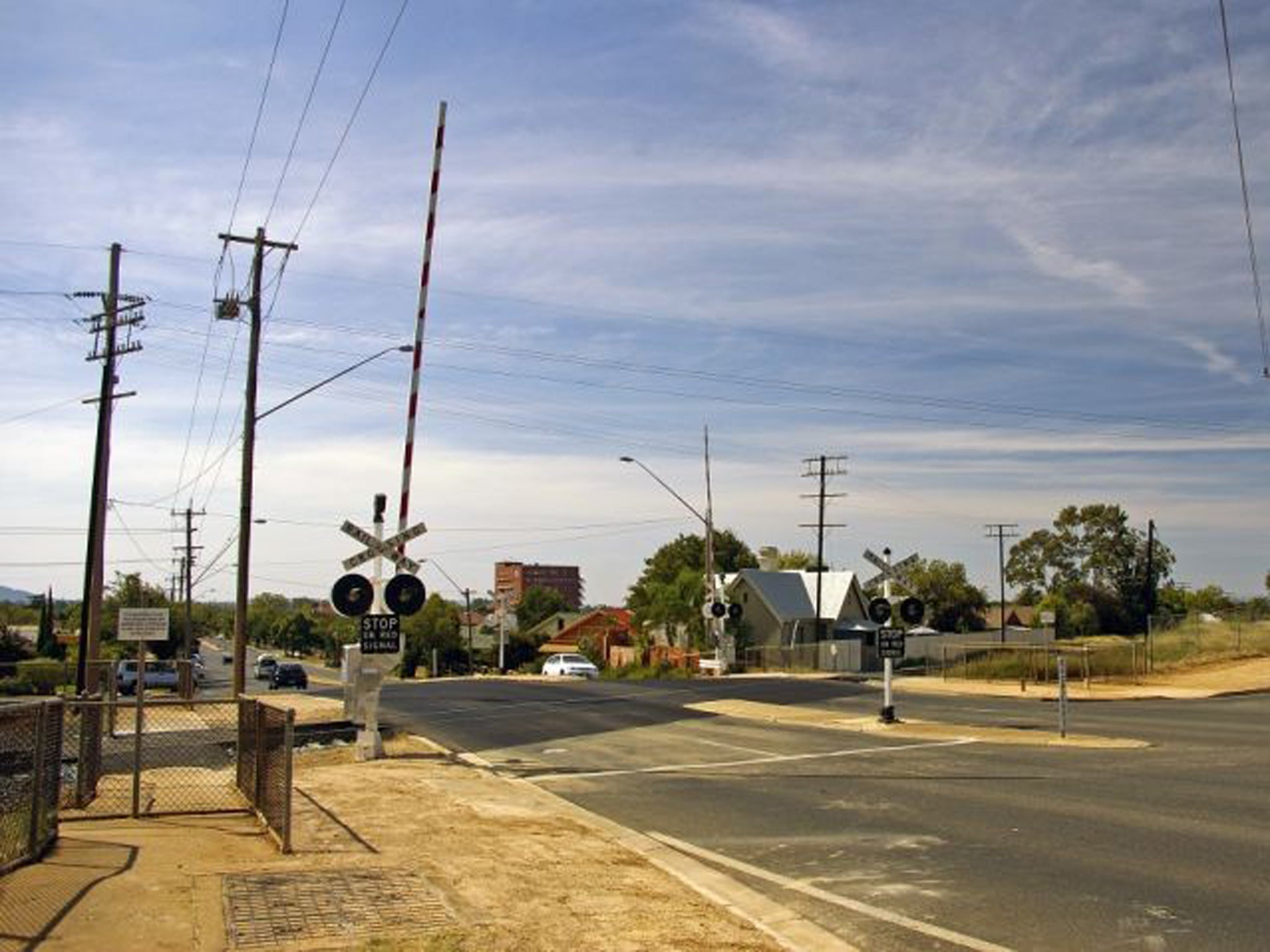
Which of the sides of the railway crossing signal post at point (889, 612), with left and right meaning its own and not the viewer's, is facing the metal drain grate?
front

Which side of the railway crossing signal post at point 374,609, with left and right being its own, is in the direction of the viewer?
front

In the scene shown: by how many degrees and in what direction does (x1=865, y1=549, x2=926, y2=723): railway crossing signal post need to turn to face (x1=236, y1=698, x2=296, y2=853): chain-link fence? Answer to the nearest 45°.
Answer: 0° — it already faces it

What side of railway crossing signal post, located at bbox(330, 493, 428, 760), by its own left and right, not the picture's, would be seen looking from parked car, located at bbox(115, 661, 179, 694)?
back

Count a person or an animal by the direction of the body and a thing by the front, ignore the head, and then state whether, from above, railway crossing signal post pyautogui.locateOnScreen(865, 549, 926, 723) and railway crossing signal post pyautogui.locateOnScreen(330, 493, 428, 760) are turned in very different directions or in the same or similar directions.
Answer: same or similar directions

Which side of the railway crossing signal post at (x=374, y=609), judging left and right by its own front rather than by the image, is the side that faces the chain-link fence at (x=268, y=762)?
front

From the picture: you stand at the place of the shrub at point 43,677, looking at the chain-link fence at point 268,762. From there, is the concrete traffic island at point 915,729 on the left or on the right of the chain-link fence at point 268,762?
left

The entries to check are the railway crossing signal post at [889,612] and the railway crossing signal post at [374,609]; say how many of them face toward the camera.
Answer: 2

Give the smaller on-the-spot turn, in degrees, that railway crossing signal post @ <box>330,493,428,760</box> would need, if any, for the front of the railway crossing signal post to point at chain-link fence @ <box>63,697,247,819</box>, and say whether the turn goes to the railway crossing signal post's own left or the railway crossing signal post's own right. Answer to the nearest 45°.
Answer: approximately 45° to the railway crossing signal post's own right

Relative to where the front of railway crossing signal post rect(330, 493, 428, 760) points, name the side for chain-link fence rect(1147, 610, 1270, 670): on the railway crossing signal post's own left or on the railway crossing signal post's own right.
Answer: on the railway crossing signal post's own left

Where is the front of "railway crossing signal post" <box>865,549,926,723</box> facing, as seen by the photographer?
facing the viewer

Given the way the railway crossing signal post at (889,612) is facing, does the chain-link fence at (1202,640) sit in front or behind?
behind

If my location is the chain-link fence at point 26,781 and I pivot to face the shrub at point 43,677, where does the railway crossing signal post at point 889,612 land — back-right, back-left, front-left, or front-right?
front-right

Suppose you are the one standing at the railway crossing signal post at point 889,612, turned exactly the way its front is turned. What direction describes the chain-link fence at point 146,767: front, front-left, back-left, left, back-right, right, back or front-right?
front-right
